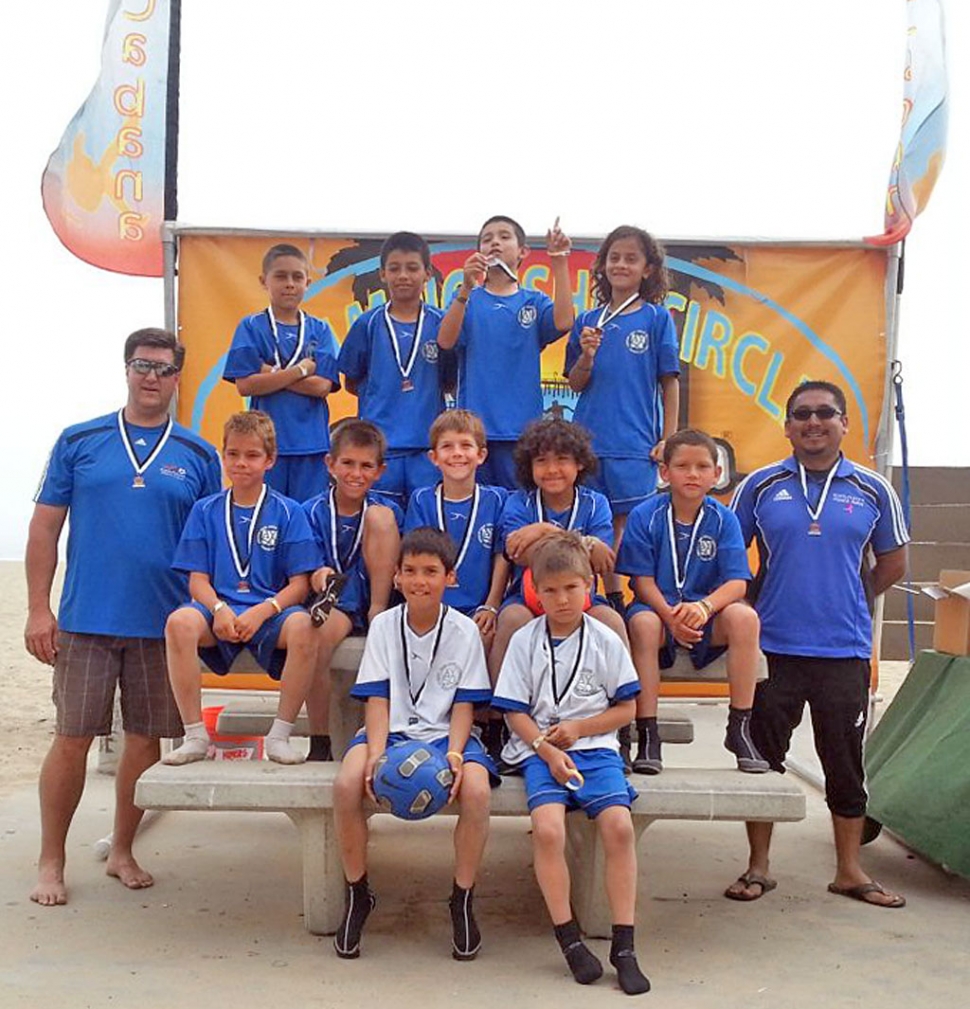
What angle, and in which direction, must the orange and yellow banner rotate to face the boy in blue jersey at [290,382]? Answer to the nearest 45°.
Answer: approximately 45° to its right

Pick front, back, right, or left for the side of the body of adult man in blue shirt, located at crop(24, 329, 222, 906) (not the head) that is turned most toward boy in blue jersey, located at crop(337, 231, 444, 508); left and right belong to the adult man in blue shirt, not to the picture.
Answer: left

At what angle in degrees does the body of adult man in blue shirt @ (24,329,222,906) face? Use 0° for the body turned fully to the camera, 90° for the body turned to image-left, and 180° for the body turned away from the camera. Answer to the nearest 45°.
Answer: approximately 0°
